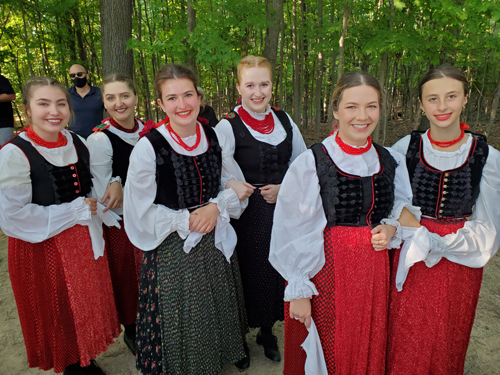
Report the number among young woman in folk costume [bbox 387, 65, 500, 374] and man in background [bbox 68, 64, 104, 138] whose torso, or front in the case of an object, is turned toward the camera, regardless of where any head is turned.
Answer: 2

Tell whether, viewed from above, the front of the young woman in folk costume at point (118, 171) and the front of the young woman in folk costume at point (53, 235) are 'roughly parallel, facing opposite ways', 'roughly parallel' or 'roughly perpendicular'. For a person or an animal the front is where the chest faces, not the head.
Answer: roughly parallel

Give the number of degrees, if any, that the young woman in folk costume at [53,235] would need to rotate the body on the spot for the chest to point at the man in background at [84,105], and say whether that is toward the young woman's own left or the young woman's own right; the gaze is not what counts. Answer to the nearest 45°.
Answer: approximately 135° to the young woman's own left

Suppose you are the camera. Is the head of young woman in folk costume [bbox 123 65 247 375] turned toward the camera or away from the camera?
toward the camera

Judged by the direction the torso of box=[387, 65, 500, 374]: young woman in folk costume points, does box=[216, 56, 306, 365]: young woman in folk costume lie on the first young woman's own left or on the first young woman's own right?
on the first young woman's own right

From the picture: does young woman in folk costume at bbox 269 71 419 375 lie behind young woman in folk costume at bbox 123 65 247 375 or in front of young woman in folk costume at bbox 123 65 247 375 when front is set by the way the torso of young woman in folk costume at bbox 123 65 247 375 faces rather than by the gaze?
in front

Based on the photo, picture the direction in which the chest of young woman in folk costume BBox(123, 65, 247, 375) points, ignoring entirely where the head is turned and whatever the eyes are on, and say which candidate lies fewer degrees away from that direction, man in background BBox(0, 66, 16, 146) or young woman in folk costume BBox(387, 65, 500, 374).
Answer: the young woman in folk costume

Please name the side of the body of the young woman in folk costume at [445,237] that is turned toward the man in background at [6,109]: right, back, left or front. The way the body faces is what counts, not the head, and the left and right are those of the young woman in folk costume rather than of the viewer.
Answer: right

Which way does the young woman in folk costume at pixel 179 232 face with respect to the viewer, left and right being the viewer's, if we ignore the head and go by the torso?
facing the viewer and to the right of the viewer

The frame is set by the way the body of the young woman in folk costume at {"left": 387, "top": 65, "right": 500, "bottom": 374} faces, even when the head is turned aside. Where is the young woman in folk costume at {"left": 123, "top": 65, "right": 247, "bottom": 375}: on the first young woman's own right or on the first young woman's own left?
on the first young woman's own right

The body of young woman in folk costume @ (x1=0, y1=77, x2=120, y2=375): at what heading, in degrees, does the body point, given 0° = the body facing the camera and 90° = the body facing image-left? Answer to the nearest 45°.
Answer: approximately 315°

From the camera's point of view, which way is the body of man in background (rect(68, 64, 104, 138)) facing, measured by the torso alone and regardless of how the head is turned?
toward the camera

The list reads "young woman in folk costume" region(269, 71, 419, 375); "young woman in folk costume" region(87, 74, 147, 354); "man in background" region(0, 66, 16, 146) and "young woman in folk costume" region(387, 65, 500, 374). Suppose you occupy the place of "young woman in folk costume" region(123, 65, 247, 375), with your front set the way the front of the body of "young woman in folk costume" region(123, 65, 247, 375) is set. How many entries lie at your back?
2

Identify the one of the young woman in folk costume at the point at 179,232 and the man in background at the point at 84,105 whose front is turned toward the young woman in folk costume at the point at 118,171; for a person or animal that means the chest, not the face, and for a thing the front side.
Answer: the man in background
